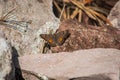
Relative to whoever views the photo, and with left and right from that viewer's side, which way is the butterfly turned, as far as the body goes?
facing away from the viewer

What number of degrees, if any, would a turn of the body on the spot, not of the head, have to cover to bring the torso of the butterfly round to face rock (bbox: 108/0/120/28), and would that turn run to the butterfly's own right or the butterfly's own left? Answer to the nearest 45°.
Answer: approximately 45° to the butterfly's own right

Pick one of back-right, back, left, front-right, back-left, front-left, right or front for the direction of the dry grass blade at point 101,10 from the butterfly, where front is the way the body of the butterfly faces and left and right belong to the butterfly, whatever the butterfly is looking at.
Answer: front-right
